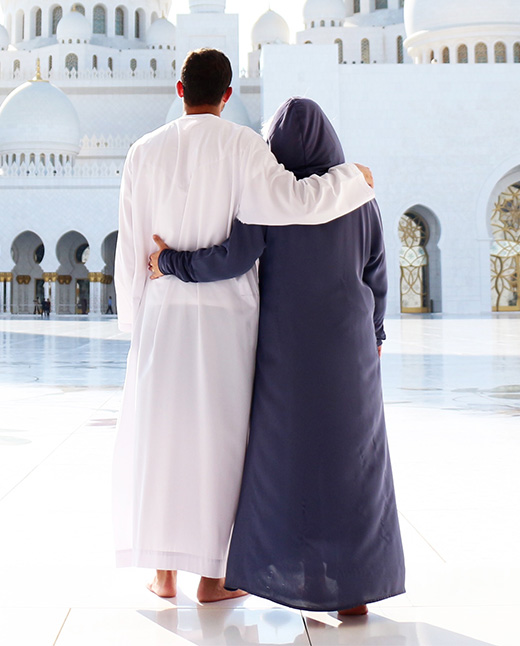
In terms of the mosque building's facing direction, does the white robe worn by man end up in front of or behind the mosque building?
in front

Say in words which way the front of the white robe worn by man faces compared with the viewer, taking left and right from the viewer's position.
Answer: facing away from the viewer

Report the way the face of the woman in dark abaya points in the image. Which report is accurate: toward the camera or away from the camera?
away from the camera

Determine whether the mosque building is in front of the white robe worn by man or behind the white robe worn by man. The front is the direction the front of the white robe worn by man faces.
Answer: in front

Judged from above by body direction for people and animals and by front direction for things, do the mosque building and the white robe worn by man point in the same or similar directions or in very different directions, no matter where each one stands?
very different directions

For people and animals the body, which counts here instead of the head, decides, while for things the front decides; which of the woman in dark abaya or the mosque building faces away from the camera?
the woman in dark abaya

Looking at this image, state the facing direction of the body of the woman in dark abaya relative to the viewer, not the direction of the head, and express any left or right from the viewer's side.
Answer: facing away from the viewer

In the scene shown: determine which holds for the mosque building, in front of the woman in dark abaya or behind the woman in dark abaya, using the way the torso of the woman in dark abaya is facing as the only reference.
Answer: in front

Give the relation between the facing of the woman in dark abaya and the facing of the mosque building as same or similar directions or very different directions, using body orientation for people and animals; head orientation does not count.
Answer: very different directions

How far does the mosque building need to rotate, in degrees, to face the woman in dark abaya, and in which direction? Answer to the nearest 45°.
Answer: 0° — it already faces them
